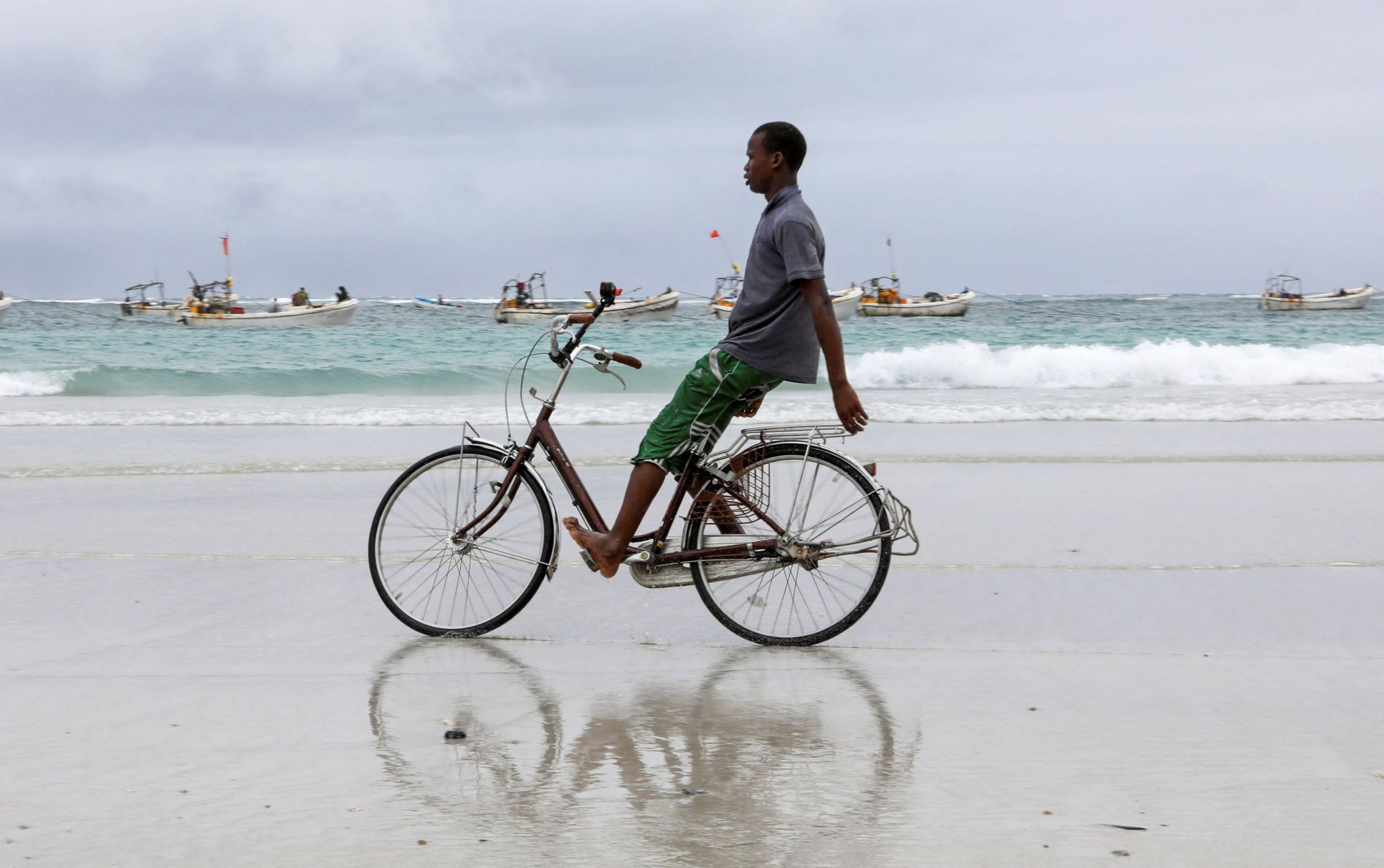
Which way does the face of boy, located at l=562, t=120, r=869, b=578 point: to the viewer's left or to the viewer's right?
to the viewer's left

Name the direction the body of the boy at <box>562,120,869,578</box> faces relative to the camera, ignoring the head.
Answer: to the viewer's left

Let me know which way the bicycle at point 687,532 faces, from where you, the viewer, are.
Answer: facing to the left of the viewer
